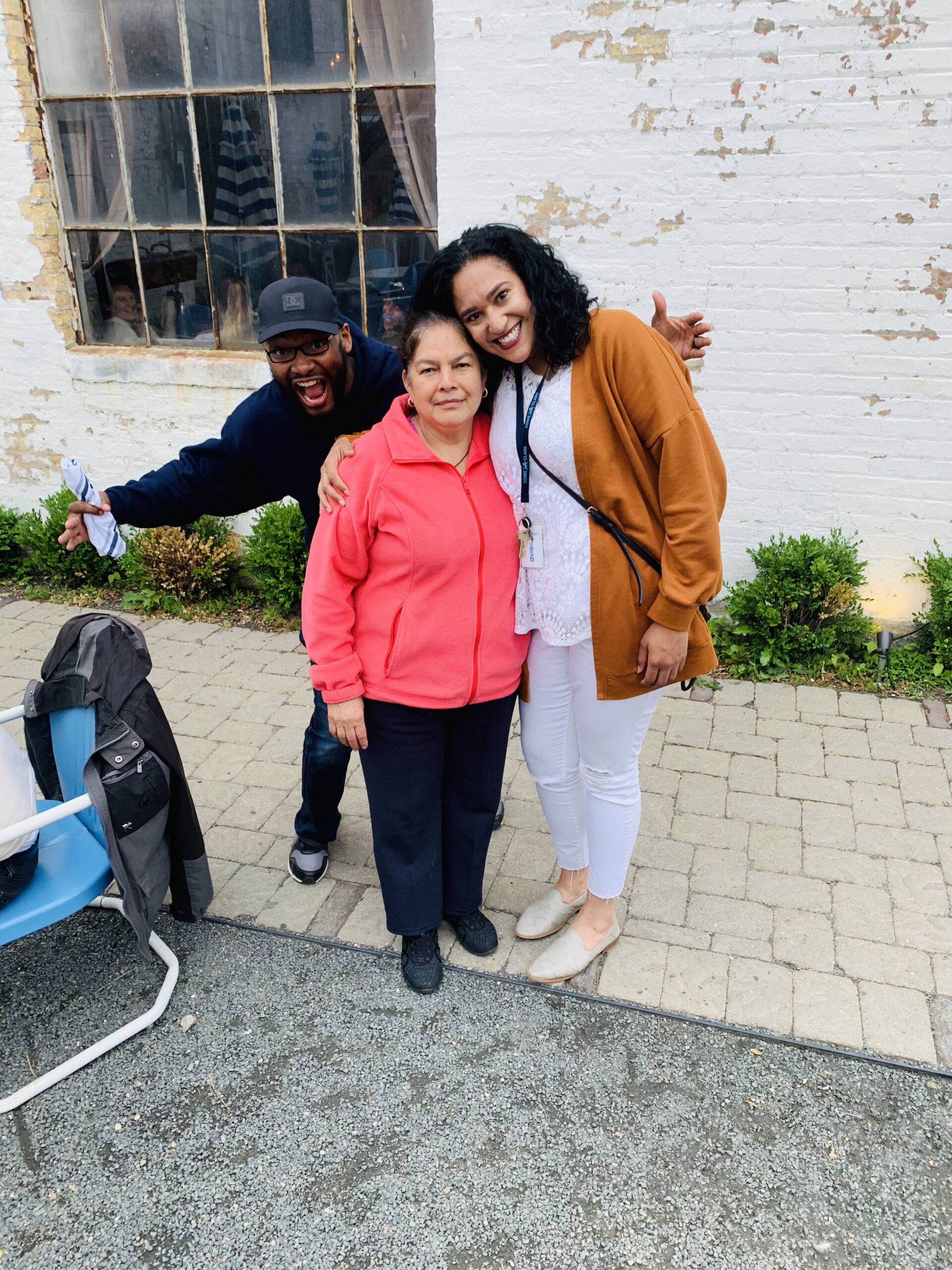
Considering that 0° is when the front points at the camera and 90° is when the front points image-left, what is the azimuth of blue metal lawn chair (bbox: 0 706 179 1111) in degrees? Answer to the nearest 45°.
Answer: approximately 45°

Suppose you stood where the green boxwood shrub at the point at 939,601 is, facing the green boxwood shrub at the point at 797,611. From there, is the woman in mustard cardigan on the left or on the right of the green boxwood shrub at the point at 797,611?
left

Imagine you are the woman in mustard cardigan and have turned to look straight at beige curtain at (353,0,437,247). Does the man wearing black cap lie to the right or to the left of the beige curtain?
left

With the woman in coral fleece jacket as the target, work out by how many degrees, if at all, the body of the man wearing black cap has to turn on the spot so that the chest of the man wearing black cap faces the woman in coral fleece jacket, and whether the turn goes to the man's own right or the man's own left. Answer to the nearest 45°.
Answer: approximately 45° to the man's own left

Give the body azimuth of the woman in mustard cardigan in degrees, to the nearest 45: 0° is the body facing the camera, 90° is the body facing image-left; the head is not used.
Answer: approximately 45°

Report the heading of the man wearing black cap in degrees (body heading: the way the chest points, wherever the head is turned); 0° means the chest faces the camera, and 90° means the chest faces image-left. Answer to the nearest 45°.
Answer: approximately 0°

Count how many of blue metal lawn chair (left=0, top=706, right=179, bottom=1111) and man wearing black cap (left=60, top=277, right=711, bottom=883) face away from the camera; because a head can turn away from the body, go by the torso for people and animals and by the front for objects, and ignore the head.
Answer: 0
